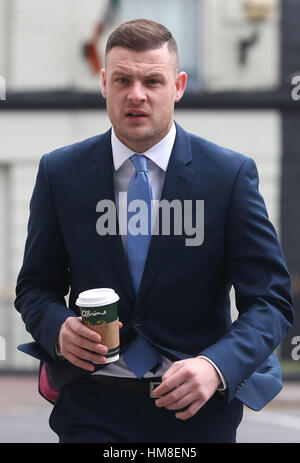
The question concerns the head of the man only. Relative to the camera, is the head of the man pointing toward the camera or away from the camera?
toward the camera

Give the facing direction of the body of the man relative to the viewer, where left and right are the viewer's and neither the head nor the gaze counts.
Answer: facing the viewer
